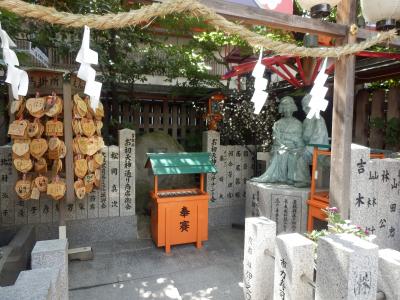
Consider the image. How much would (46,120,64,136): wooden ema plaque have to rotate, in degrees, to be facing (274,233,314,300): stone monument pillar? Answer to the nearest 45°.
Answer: approximately 45° to its left

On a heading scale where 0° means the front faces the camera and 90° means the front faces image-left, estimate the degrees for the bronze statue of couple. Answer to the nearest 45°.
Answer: approximately 0°

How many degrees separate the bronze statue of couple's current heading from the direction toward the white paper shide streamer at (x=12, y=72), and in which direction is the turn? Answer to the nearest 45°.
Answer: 0° — it already faces it

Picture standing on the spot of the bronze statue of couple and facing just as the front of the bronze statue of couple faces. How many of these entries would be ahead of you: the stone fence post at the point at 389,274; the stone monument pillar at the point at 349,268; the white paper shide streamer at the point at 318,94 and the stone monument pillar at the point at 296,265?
4

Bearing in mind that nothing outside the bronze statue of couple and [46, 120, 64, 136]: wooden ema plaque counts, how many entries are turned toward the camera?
2

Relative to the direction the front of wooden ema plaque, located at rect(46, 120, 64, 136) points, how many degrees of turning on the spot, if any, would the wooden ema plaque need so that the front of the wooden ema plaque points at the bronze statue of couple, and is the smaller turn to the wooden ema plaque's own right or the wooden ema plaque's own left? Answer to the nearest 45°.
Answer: approximately 90° to the wooden ema plaque's own left

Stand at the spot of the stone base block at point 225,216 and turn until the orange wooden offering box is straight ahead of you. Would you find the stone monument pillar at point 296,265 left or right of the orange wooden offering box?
left

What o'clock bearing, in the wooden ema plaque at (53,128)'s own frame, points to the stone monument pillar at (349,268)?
The stone monument pillar is roughly at 11 o'clock from the wooden ema plaque.

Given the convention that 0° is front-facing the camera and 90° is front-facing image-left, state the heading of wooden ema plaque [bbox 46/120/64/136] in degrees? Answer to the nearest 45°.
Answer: approximately 0°
